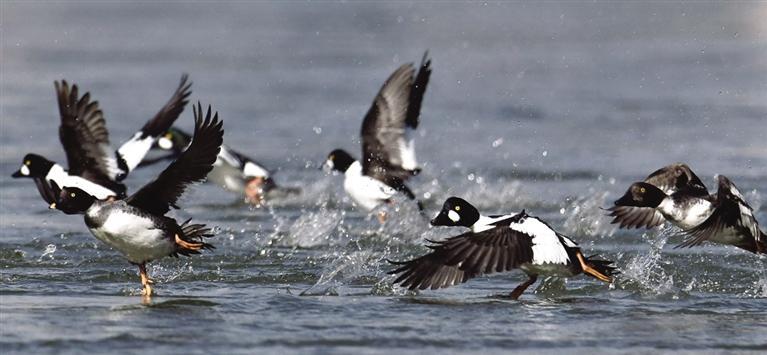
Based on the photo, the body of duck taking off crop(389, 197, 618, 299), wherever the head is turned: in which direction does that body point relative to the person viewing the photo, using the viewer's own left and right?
facing to the left of the viewer

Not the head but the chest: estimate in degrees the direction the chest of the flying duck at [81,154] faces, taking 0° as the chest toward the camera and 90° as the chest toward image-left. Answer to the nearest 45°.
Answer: approximately 90°

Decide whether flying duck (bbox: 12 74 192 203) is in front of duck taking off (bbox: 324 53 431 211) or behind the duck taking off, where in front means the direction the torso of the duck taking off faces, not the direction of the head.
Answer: in front

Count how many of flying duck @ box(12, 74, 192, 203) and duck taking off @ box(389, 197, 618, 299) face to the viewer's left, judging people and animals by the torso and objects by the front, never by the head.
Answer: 2

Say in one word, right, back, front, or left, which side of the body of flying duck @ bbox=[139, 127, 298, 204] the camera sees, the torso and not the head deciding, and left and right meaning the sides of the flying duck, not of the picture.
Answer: left

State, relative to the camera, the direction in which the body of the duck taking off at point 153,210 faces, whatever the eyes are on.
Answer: to the viewer's left

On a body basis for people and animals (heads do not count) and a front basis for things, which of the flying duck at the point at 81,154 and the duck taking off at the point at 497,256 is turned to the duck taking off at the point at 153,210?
the duck taking off at the point at 497,256

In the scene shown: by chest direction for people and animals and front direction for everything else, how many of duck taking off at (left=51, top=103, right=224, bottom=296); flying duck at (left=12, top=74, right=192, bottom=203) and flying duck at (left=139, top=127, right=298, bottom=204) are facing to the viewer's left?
3

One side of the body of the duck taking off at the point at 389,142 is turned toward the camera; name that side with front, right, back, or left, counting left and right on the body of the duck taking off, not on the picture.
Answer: left
